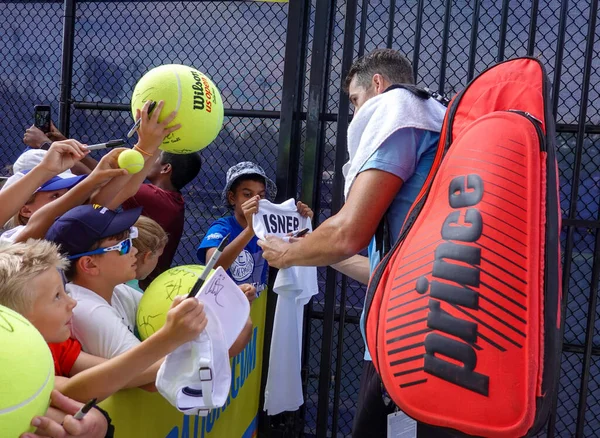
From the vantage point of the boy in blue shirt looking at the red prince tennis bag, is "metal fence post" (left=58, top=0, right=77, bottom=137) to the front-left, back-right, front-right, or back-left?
back-right

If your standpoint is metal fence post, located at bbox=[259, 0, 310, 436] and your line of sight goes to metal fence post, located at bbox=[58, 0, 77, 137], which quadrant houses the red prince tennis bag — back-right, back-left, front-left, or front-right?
back-left

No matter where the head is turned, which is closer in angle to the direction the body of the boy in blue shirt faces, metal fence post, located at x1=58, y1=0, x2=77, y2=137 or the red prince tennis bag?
the red prince tennis bag

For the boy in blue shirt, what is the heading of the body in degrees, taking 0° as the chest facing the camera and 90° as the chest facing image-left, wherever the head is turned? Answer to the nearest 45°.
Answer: approximately 315°
